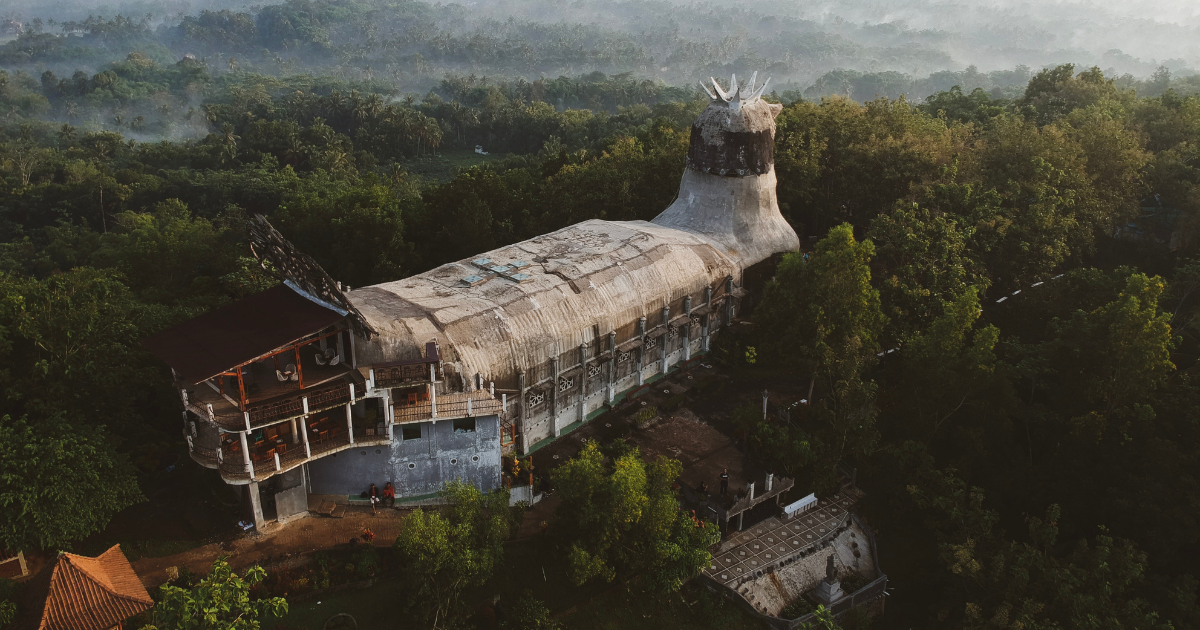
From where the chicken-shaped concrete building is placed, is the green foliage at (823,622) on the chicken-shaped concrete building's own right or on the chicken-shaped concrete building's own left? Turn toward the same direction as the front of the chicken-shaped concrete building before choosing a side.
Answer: on the chicken-shaped concrete building's own right

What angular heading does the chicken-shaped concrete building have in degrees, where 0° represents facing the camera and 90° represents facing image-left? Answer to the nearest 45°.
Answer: approximately 225°

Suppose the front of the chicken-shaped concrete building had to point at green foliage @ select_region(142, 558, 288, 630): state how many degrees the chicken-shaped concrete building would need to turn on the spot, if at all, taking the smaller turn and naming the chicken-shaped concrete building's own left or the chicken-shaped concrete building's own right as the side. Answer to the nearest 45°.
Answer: approximately 180°

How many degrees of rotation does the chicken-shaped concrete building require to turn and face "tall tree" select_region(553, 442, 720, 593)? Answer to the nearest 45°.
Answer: approximately 90° to its right

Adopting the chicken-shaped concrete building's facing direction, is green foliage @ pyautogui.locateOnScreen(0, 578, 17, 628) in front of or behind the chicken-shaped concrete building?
behind

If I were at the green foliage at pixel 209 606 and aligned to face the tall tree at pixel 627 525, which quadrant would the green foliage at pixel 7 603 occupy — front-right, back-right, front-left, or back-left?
back-left

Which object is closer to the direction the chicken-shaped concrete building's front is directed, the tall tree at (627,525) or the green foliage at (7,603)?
the tall tree

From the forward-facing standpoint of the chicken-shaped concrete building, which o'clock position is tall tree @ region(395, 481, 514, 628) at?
The tall tree is roughly at 4 o'clock from the chicken-shaped concrete building.

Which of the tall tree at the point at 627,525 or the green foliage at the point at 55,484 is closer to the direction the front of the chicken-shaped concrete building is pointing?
the tall tree

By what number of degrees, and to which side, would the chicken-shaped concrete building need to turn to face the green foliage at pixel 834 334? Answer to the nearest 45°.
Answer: approximately 45° to its right

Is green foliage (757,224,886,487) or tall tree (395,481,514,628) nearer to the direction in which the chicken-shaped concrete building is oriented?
the green foliage
